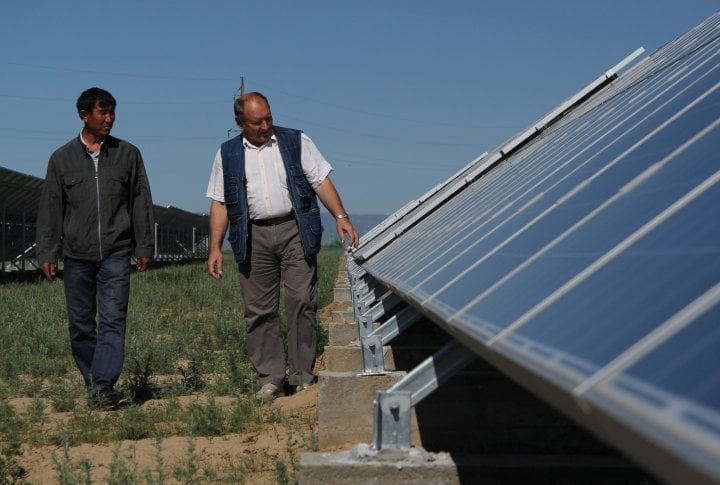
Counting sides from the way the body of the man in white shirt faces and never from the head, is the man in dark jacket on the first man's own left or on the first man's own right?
on the first man's own right

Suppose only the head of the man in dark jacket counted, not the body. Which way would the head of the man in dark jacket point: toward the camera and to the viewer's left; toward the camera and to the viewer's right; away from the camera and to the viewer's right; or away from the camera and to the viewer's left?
toward the camera and to the viewer's right

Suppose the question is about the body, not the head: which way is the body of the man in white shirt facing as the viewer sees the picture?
toward the camera

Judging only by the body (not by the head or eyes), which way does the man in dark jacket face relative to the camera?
toward the camera

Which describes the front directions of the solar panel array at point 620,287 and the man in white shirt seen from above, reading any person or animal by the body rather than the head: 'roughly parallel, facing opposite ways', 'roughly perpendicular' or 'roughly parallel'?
roughly perpendicular

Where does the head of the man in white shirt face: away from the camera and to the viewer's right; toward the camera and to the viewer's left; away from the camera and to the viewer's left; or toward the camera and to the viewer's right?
toward the camera and to the viewer's right

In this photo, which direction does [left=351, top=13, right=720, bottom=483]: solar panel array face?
to the viewer's left

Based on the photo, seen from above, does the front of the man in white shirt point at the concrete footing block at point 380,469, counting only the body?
yes

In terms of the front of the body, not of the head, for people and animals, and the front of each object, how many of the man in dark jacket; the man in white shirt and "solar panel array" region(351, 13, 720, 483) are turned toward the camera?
2

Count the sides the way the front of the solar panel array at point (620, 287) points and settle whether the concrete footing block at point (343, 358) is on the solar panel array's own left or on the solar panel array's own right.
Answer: on the solar panel array's own right

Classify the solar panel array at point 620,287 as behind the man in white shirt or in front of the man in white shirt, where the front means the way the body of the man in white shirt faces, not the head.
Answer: in front
